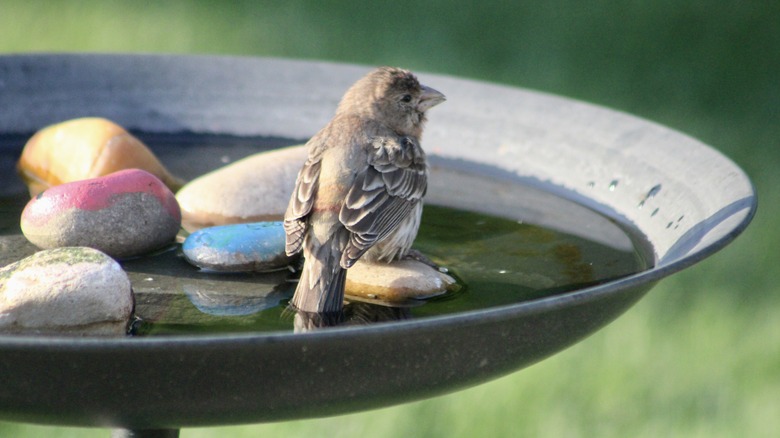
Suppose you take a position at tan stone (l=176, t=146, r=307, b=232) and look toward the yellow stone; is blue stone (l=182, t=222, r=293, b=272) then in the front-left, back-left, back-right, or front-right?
back-left

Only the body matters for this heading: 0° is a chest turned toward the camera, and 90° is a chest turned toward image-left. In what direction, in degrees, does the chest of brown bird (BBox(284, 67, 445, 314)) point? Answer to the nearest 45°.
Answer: approximately 225°

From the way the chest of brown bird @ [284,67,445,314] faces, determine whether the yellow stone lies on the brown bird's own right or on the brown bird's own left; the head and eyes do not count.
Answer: on the brown bird's own left
